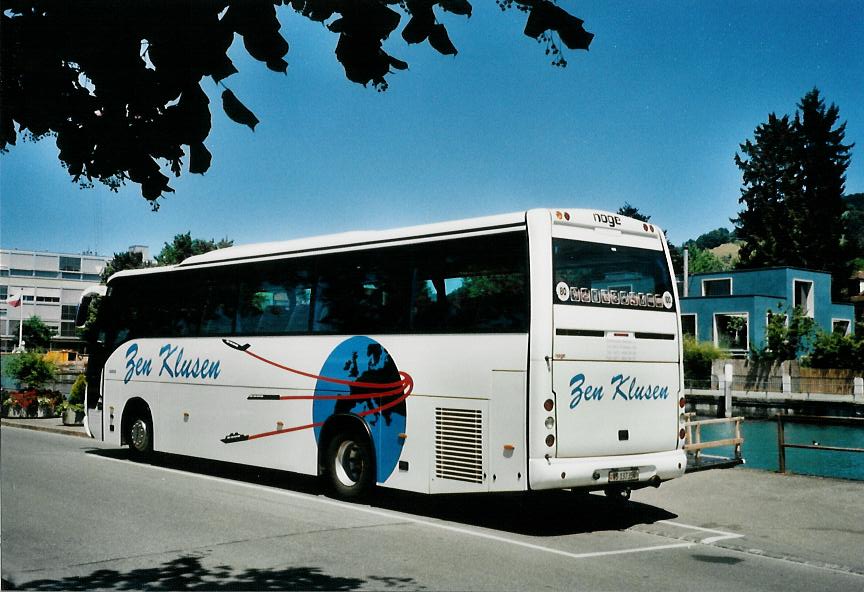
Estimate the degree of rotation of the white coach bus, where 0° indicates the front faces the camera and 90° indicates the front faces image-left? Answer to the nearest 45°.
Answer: approximately 135°

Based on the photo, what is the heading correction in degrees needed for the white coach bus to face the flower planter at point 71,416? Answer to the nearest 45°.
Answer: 0° — it already faces it

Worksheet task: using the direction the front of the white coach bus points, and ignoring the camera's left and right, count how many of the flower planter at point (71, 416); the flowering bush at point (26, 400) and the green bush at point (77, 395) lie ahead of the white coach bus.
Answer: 3

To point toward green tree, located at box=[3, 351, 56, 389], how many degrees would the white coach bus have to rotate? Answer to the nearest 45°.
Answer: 0° — it already faces it

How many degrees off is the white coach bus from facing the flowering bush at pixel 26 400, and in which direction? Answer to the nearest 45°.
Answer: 0° — it already faces it
